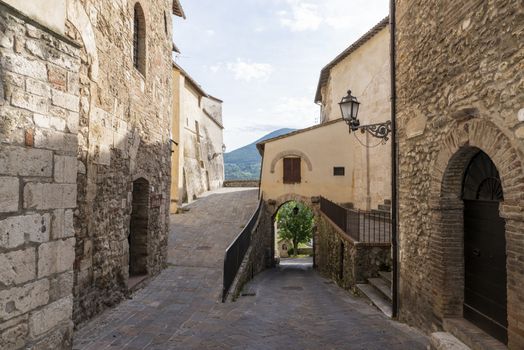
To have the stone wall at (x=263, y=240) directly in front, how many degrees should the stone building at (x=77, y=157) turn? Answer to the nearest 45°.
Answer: approximately 45° to its left

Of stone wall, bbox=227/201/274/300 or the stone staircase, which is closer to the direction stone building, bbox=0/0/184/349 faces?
the stone staircase

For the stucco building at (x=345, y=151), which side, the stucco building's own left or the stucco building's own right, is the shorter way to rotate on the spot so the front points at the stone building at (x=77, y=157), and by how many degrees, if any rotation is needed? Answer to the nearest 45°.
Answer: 0° — it already faces it

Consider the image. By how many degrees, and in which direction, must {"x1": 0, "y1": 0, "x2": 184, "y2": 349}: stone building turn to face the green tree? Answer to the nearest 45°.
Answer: approximately 45° to its left

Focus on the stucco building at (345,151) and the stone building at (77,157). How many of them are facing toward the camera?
1

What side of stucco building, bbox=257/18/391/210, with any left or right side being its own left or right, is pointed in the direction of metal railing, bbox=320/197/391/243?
front

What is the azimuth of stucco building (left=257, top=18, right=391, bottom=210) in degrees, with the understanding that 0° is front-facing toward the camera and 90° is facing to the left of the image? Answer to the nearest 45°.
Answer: approximately 0°

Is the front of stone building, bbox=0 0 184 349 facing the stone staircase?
yes

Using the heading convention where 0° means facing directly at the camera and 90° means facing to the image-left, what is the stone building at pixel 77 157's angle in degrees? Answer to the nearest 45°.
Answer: approximately 270°

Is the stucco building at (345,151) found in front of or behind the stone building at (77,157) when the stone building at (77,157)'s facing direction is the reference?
in front
